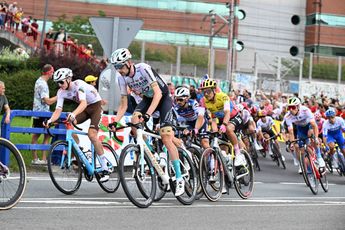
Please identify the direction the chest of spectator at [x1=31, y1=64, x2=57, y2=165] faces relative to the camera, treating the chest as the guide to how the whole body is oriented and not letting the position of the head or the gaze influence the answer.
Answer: to the viewer's right

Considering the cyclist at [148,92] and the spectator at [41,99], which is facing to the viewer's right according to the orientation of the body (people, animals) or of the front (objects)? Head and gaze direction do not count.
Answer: the spectator

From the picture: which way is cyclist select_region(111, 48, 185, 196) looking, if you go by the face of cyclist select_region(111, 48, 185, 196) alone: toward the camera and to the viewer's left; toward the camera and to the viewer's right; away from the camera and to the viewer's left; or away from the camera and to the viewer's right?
toward the camera and to the viewer's left

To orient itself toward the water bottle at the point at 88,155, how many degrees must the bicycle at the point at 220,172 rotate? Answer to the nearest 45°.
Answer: approximately 45° to its right

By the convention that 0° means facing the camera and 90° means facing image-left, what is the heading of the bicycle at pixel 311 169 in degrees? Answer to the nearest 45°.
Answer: approximately 45°

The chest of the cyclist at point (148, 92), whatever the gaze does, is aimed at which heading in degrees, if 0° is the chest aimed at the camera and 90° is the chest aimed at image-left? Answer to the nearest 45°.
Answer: approximately 45°
